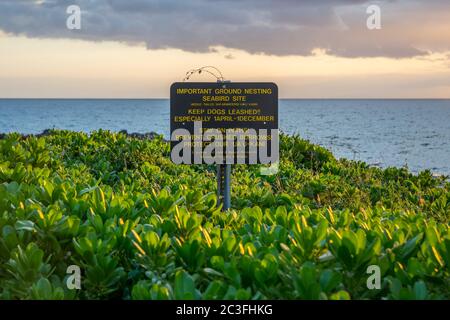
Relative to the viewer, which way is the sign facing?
toward the camera
